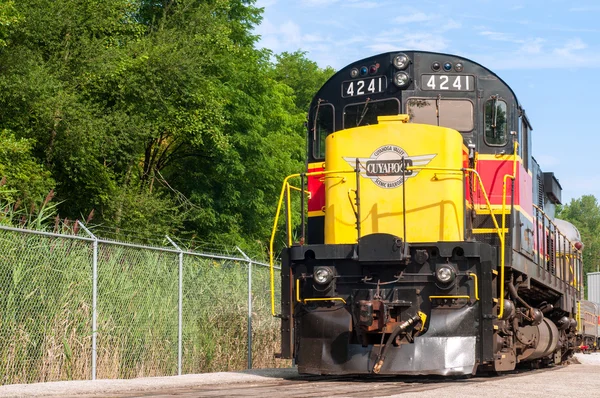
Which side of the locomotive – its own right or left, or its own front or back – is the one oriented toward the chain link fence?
right

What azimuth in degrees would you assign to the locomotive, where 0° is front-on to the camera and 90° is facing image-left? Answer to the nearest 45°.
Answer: approximately 0°
